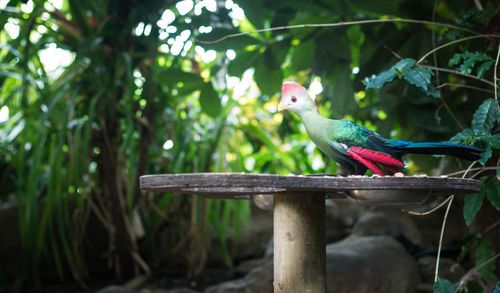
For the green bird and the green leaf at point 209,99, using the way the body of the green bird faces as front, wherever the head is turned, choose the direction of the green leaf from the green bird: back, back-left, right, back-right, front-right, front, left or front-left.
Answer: front-right

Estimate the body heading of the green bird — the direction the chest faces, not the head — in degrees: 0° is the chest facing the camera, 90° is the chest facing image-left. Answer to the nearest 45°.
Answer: approximately 90°

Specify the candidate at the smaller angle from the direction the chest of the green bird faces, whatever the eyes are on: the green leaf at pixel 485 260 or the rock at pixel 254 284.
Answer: the rock
